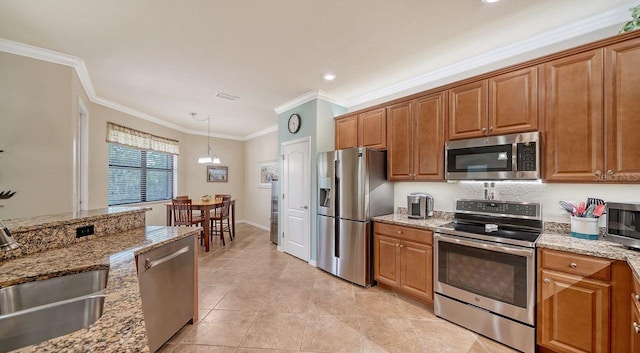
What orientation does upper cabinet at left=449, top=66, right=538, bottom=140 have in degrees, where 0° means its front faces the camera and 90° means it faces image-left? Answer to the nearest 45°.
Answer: approximately 45°

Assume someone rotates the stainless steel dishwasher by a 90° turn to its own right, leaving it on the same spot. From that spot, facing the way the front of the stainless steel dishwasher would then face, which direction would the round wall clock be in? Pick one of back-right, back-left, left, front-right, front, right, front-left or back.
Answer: back

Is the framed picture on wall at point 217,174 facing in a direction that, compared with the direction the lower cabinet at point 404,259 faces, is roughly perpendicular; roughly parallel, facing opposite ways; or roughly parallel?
roughly perpendicular

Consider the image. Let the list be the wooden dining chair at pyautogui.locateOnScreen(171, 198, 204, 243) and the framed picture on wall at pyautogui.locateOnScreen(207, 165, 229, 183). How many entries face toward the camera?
1

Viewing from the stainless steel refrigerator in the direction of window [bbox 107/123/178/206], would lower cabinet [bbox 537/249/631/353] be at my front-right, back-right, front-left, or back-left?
back-left

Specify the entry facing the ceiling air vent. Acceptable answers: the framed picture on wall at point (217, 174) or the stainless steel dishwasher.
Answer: the framed picture on wall

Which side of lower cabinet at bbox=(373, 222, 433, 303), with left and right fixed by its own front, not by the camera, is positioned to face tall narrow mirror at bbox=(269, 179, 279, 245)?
right

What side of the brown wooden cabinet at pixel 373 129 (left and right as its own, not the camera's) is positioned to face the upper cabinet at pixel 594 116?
left

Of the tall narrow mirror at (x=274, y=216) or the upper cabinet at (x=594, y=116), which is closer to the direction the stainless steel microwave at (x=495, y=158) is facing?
the tall narrow mirror

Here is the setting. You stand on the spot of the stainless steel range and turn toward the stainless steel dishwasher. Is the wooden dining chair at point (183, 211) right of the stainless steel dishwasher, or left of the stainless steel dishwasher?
right

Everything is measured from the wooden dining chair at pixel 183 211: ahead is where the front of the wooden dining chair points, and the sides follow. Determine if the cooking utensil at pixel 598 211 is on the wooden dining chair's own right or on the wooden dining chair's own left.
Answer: on the wooden dining chair's own right

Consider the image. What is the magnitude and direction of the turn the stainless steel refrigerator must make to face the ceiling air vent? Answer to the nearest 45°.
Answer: approximately 45° to its right

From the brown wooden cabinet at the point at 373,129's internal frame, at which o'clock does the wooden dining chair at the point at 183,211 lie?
The wooden dining chair is roughly at 2 o'clock from the brown wooden cabinet.

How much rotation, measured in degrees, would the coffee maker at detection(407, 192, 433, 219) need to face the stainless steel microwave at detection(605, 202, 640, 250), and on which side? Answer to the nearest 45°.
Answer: approximately 90° to its left

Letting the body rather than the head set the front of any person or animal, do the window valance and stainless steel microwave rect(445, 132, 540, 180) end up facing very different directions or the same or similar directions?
very different directions
